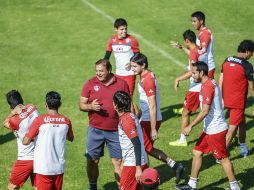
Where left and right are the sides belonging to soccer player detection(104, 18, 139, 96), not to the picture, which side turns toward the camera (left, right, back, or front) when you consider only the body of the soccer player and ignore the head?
front

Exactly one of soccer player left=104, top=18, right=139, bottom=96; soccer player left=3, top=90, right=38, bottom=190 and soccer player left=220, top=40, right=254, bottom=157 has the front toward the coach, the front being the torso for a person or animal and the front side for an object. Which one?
soccer player left=104, top=18, right=139, bottom=96

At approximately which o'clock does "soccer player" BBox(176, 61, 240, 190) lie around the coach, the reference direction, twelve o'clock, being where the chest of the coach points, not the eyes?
The soccer player is roughly at 9 o'clock from the coach.

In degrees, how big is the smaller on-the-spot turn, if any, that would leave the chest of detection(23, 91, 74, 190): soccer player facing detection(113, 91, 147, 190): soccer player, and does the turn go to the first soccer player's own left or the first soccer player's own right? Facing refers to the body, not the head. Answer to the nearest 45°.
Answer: approximately 90° to the first soccer player's own right

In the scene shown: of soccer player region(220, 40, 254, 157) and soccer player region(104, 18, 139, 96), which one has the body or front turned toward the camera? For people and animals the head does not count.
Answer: soccer player region(104, 18, 139, 96)

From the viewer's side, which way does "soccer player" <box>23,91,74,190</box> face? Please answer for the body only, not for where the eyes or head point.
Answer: away from the camera

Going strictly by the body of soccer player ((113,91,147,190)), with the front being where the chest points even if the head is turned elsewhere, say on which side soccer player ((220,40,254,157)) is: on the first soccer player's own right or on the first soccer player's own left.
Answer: on the first soccer player's own right

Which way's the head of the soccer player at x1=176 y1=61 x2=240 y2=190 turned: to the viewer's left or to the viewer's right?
to the viewer's left

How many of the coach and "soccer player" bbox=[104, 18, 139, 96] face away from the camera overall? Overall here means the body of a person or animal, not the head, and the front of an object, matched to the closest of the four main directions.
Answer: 0

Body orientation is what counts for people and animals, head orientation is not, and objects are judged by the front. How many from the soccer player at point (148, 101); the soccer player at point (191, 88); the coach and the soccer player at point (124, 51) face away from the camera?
0

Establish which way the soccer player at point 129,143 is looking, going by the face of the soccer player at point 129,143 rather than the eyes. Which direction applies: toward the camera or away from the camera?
away from the camera

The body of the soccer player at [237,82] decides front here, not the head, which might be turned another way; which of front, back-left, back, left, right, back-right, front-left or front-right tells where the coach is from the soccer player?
back

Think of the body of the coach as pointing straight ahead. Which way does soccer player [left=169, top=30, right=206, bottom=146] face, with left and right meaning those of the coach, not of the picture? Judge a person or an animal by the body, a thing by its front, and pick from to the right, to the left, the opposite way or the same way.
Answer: to the right

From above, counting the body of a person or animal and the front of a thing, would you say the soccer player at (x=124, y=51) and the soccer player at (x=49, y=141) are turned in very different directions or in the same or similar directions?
very different directions

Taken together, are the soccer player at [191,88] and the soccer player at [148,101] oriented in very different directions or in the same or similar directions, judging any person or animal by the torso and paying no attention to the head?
same or similar directions
